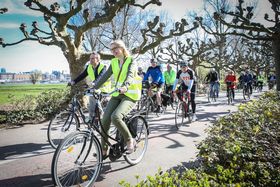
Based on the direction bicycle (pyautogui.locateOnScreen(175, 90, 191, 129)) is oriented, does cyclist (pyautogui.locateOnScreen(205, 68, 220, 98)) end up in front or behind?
behind

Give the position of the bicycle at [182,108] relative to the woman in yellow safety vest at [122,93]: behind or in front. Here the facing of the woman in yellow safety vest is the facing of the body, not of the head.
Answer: behind

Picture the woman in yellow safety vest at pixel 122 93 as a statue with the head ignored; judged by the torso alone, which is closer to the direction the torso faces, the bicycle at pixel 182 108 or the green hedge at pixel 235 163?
the green hedge

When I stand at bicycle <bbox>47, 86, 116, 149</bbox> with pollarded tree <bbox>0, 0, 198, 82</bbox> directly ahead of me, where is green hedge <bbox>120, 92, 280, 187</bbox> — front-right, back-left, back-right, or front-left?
back-right

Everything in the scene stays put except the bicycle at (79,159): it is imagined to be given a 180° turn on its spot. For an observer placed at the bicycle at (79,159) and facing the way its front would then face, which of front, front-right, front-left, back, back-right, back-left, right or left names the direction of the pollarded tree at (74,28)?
front-left

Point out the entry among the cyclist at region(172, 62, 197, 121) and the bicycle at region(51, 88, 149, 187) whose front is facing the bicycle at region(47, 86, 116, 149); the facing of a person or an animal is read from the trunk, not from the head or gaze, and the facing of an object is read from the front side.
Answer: the cyclist

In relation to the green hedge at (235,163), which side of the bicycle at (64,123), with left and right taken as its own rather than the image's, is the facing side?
left

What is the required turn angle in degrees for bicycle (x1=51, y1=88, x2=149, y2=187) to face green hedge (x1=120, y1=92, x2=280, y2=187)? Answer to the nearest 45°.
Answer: approximately 90° to its left

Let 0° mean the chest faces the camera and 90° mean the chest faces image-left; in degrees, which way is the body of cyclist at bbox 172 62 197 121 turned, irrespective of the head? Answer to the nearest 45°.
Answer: approximately 45°

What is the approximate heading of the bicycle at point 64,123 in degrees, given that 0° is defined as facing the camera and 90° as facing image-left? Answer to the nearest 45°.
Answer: approximately 45°
